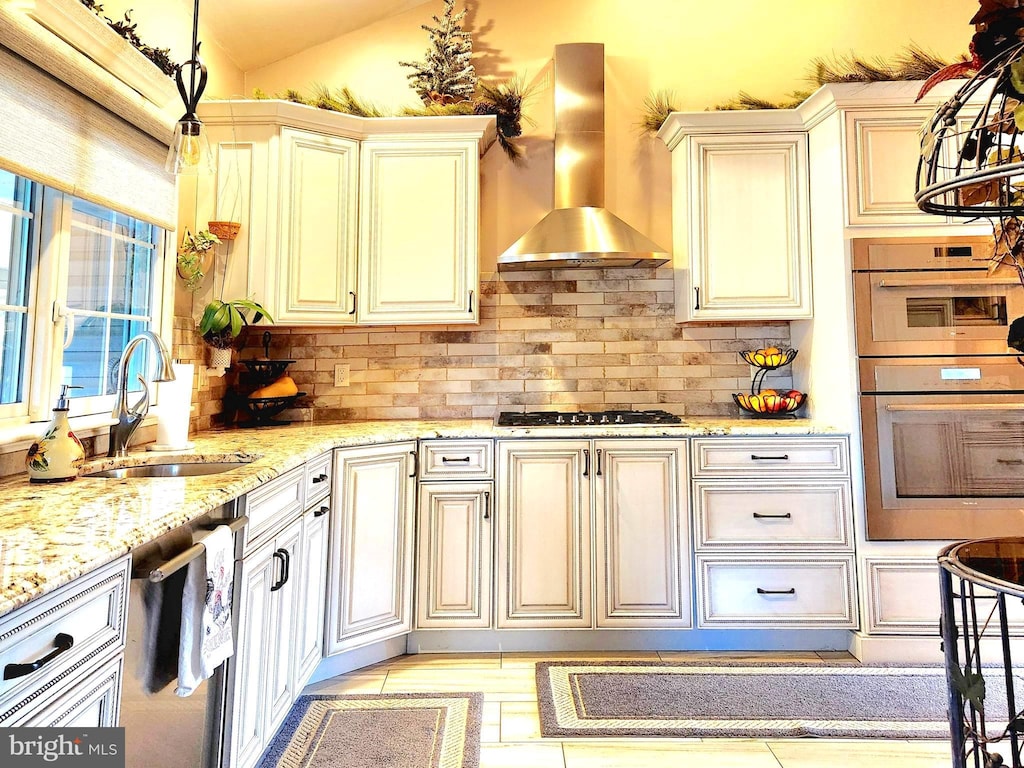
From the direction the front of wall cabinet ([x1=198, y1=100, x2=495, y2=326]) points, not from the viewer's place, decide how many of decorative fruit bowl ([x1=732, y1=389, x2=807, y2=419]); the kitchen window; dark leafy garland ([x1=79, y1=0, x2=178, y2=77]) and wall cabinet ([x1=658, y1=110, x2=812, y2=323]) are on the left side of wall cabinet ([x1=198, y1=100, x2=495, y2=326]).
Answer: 2

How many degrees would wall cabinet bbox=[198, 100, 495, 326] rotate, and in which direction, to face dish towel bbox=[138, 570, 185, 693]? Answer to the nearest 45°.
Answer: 0° — it already faces it

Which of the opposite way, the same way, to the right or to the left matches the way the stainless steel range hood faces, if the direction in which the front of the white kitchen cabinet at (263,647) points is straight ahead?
to the right

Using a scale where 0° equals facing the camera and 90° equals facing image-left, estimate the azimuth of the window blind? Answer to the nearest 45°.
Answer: approximately 315°

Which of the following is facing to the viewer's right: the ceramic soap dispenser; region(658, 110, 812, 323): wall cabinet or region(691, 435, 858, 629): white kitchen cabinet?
the ceramic soap dispenser

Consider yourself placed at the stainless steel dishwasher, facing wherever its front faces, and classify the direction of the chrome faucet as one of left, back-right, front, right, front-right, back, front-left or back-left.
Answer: back-left

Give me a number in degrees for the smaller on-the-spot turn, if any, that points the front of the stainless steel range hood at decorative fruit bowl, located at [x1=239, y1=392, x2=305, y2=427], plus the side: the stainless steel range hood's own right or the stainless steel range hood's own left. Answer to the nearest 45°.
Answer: approximately 90° to the stainless steel range hood's own right

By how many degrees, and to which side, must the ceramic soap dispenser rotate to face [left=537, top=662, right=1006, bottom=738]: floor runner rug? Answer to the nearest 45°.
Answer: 0° — it already faces it
